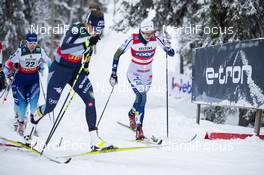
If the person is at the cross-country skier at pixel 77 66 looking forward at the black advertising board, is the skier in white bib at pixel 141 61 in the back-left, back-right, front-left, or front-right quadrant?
front-left

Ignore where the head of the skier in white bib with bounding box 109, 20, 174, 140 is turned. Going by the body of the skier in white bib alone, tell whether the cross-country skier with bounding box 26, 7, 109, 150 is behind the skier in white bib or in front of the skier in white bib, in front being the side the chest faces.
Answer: in front

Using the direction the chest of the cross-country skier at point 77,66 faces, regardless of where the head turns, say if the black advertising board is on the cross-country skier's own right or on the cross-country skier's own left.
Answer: on the cross-country skier's own left

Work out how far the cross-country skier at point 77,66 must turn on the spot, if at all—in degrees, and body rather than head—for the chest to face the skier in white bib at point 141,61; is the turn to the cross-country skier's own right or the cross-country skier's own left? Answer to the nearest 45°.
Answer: approximately 90° to the cross-country skier's own left

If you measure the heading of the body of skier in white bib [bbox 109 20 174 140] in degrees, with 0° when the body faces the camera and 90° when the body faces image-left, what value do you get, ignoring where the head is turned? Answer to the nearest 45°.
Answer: approximately 0°

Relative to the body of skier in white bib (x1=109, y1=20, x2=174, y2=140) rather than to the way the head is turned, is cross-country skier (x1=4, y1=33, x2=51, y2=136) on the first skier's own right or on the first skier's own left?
on the first skier's own right

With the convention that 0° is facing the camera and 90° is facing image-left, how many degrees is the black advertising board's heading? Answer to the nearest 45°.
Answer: approximately 45°

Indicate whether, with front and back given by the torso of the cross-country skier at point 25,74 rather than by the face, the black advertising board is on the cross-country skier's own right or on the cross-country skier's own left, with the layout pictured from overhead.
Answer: on the cross-country skier's own left

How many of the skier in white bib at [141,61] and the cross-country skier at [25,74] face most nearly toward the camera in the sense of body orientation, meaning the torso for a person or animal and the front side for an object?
2

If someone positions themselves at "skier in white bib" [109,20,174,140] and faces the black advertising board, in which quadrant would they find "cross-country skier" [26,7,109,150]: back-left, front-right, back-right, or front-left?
back-right

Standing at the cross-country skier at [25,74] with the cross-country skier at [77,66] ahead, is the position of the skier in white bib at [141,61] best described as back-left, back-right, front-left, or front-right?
front-left

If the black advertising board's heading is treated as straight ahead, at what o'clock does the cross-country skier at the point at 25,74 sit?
The cross-country skier is roughly at 1 o'clock from the black advertising board.

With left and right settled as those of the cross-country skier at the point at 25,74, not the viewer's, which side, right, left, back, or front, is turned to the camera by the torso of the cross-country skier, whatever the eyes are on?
front
